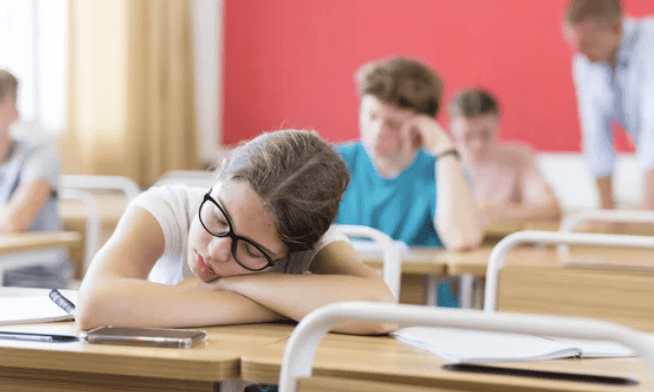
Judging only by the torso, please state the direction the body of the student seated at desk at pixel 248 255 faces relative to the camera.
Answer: toward the camera

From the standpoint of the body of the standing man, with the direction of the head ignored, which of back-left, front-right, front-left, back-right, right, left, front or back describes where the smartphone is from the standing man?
front-left

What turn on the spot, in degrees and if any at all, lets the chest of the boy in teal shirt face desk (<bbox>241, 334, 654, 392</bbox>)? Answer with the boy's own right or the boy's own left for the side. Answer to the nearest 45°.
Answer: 0° — they already face it

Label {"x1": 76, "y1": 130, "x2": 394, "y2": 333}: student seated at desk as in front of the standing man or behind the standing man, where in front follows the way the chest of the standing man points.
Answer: in front

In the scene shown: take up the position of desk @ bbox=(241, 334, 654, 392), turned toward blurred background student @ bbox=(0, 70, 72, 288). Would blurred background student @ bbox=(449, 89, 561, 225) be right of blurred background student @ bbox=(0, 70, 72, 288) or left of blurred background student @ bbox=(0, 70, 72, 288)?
right

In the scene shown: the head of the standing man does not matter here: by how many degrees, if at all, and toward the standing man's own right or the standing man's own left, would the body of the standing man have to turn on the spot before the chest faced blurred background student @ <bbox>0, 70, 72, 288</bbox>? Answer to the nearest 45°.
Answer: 0° — they already face them

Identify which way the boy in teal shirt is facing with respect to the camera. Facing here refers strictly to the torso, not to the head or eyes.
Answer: toward the camera

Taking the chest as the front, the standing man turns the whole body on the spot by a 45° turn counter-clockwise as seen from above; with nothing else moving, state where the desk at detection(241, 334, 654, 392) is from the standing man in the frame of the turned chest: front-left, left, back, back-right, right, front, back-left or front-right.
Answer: front

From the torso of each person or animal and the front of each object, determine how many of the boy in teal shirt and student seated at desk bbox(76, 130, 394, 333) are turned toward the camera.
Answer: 2

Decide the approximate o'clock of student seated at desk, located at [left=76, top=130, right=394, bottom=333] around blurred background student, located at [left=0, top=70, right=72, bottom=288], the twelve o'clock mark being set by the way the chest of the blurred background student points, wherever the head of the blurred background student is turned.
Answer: The student seated at desk is roughly at 10 o'clock from the blurred background student.

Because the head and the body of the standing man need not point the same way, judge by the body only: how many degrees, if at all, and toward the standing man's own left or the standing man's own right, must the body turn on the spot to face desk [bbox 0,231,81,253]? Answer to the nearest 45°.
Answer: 0° — they already face it

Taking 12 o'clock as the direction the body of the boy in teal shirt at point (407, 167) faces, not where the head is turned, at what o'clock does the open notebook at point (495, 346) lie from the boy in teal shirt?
The open notebook is roughly at 12 o'clock from the boy in teal shirt.

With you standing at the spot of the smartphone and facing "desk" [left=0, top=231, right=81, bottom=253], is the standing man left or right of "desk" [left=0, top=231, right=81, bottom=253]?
right

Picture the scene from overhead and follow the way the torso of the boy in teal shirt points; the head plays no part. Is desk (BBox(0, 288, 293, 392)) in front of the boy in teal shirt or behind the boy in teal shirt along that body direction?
in front

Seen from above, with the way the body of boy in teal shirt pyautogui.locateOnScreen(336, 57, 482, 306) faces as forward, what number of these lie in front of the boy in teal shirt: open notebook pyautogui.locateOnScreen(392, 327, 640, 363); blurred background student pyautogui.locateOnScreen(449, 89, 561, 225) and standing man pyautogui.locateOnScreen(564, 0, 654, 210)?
1

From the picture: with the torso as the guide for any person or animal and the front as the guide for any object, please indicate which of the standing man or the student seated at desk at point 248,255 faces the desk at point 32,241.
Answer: the standing man
